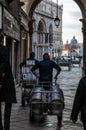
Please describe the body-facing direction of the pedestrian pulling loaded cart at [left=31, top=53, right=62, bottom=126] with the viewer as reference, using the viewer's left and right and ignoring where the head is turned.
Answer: facing away from the viewer

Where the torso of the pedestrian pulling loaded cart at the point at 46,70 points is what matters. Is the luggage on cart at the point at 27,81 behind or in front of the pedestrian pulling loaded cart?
in front
